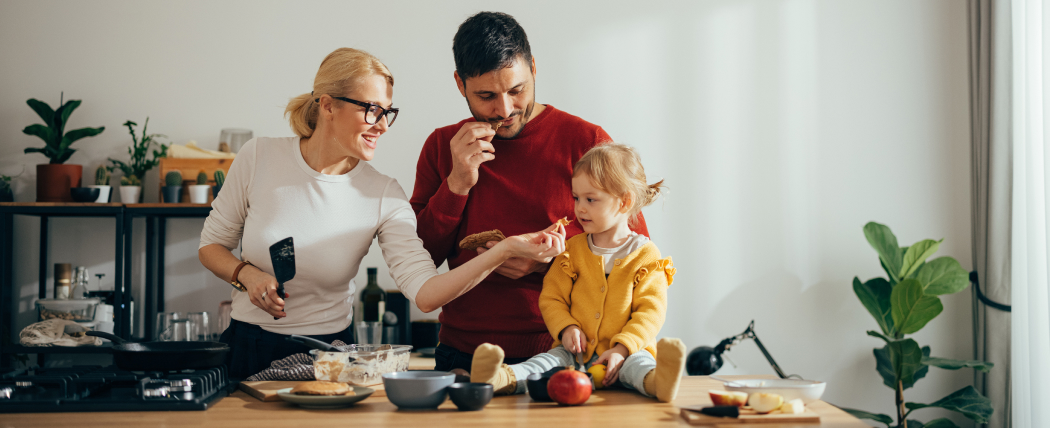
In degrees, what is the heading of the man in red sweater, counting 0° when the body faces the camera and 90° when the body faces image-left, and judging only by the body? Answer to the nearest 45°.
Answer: approximately 0°

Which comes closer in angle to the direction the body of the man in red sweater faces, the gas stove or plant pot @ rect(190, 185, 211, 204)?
the gas stove

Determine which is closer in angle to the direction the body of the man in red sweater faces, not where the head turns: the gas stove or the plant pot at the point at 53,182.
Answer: the gas stove

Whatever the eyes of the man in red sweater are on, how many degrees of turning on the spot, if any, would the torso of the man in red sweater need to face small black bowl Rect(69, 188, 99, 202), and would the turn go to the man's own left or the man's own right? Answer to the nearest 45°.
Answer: approximately 135° to the man's own right

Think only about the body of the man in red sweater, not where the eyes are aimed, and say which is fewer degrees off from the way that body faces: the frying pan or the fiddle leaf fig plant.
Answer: the frying pan

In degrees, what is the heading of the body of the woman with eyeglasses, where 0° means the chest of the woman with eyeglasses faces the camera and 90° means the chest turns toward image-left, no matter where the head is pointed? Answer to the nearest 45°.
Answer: approximately 315°

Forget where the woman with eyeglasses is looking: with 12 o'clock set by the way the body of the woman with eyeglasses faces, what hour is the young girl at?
The young girl is roughly at 11 o'clock from the woman with eyeglasses.
